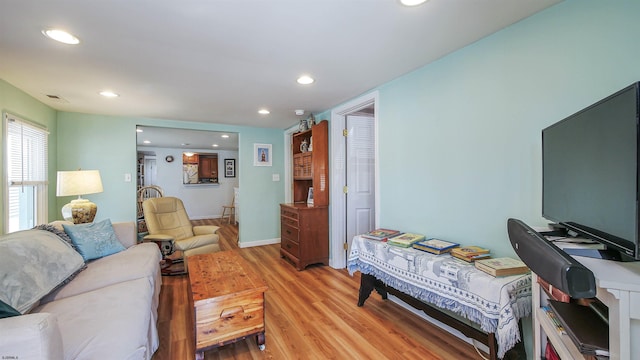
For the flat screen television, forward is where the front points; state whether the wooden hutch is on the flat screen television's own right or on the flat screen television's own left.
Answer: on the flat screen television's own right

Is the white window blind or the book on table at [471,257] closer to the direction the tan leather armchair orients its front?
the book on table

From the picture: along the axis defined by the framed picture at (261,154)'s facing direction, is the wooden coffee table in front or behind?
in front

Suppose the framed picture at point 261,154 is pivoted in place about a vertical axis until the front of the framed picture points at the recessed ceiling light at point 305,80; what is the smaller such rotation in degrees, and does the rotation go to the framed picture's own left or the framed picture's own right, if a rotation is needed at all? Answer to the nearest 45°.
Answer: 0° — it already faces it

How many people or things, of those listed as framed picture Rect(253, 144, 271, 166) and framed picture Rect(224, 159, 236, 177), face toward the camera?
2

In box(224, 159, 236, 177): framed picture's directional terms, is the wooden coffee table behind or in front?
in front

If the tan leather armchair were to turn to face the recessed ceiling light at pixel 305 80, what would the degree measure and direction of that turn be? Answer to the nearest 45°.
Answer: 0° — it already faces it
